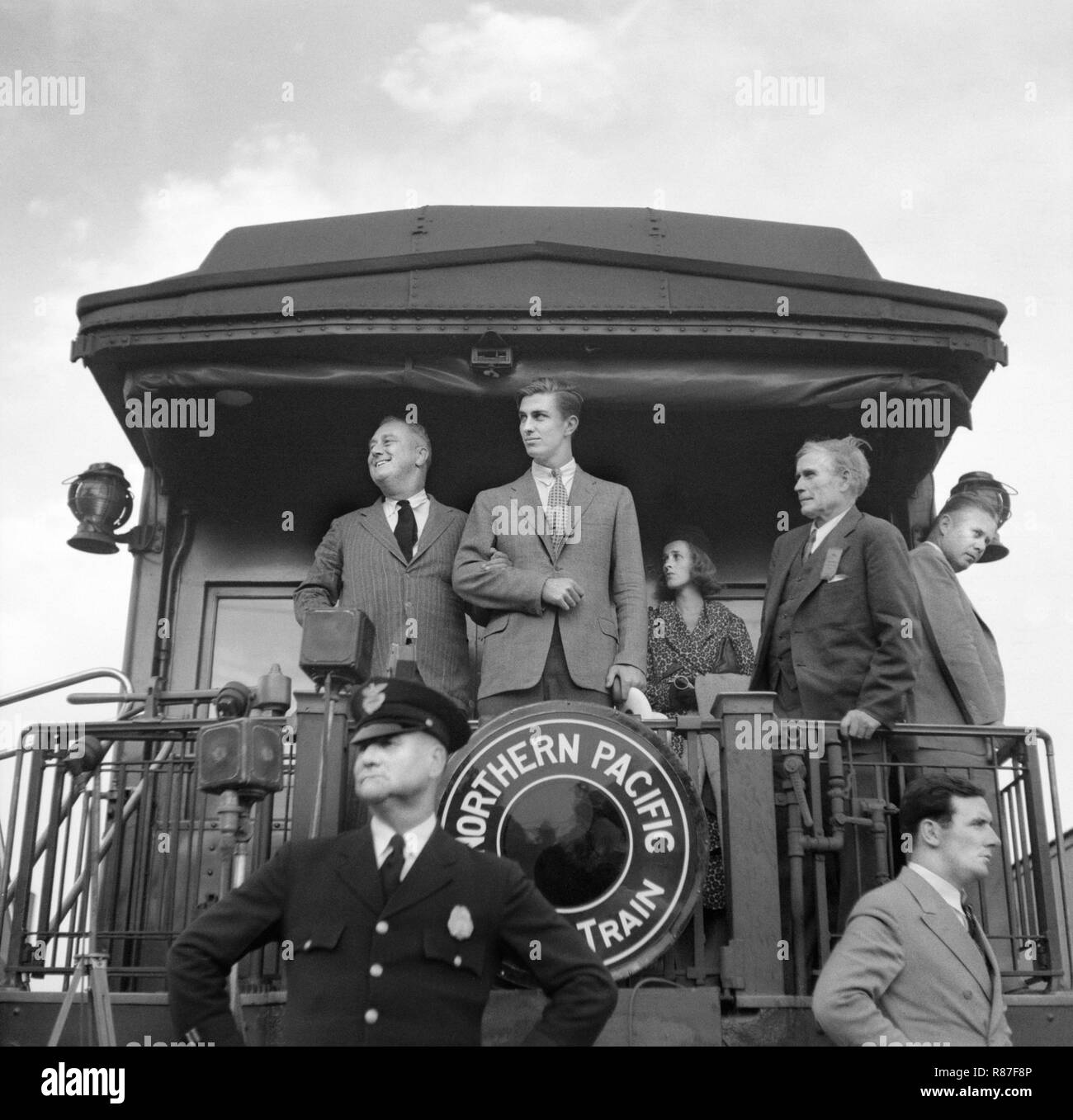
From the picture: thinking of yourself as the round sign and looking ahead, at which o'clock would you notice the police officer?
The police officer is roughly at 1 o'clock from the round sign.

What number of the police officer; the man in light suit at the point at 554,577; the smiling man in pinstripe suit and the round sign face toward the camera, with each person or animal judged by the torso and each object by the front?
4

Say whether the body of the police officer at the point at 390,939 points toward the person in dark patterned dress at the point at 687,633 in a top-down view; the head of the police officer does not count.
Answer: no

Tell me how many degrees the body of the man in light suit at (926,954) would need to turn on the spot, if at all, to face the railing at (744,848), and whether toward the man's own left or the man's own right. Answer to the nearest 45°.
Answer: approximately 180°

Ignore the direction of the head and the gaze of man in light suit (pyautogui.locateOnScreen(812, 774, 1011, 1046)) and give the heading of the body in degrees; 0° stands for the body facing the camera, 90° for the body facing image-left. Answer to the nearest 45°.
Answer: approximately 315°

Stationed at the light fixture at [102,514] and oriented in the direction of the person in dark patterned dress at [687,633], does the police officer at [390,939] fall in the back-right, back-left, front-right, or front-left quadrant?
front-right

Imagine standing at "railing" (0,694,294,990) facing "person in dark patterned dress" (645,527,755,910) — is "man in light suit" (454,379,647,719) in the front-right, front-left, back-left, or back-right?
front-right

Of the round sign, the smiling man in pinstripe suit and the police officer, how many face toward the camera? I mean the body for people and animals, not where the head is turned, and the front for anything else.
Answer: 3

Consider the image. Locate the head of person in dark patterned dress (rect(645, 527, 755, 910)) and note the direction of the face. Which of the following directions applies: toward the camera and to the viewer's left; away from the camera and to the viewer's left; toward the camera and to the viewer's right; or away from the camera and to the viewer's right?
toward the camera and to the viewer's left

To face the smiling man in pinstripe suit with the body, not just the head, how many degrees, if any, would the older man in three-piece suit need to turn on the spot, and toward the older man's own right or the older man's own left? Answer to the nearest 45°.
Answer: approximately 45° to the older man's own right

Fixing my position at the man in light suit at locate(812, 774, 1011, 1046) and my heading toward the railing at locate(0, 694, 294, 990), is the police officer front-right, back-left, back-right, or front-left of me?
front-left

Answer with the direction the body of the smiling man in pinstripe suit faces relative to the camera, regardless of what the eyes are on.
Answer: toward the camera

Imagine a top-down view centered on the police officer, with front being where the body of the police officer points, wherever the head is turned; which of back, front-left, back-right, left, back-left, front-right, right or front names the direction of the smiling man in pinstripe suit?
back

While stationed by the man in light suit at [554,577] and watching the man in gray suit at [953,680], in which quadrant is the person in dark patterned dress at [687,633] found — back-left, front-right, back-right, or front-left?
front-left

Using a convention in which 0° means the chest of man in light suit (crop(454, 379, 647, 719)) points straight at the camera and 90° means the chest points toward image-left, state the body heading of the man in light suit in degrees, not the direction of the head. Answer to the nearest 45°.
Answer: approximately 0°

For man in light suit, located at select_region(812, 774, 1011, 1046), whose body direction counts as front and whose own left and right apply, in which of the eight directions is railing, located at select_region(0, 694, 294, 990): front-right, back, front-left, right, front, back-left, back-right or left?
back-right

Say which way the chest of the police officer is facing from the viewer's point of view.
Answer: toward the camera
